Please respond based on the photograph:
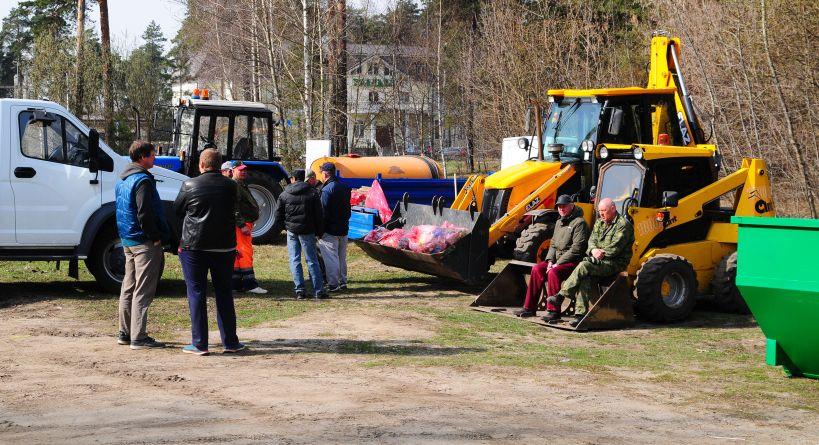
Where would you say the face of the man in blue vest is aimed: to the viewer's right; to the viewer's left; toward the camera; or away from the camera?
to the viewer's right

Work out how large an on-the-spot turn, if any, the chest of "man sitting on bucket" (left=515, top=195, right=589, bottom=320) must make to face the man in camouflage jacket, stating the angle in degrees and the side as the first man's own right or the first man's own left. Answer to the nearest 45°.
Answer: approximately 90° to the first man's own left

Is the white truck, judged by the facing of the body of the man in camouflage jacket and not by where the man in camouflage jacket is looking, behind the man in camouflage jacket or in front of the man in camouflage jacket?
in front

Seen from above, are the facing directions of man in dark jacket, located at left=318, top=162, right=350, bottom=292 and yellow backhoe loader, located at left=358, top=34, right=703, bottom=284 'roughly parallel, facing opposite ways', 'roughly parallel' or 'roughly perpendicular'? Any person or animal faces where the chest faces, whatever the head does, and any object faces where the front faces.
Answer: roughly perpendicular

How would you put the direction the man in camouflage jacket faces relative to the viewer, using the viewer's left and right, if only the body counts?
facing the viewer and to the left of the viewer

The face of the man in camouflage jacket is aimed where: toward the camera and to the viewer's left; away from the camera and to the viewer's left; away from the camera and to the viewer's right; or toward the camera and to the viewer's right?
toward the camera and to the viewer's left

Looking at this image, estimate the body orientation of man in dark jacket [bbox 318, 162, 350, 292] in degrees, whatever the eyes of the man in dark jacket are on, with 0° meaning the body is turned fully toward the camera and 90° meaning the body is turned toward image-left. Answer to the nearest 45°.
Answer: approximately 135°

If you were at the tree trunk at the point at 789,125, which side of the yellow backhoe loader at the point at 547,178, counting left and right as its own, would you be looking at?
back

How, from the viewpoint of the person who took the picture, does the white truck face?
facing to the right of the viewer

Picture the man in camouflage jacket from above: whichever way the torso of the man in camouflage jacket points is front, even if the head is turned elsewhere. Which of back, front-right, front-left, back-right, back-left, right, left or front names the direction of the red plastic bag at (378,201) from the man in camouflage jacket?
right
